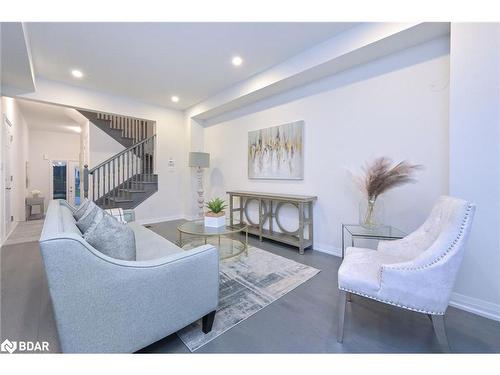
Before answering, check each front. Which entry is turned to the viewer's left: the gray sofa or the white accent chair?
the white accent chair

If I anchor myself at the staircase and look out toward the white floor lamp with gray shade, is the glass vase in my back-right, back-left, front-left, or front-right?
front-right

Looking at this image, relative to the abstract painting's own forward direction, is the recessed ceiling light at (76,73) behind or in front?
in front

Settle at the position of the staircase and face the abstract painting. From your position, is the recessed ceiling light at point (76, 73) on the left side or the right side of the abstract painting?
right

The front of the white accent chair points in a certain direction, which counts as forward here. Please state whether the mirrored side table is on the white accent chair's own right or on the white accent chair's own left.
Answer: on the white accent chair's own right

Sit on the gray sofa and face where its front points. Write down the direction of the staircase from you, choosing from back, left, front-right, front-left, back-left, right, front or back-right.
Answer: front-left

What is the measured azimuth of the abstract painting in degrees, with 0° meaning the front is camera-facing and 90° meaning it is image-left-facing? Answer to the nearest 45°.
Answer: approximately 45°

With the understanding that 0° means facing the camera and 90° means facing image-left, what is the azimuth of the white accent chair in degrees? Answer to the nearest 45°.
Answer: approximately 90°

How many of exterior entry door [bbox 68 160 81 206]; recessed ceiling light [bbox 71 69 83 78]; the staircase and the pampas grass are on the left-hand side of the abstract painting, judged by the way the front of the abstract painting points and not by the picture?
1

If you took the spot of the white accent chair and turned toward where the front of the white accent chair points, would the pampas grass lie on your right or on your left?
on your right

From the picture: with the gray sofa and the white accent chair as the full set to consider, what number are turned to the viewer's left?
1

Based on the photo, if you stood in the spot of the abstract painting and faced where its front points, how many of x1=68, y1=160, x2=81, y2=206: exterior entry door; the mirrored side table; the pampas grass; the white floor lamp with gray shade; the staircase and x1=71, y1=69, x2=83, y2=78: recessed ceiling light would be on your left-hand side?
2
